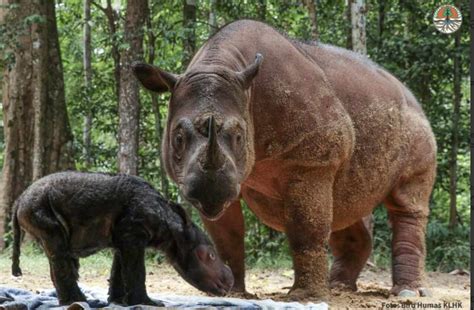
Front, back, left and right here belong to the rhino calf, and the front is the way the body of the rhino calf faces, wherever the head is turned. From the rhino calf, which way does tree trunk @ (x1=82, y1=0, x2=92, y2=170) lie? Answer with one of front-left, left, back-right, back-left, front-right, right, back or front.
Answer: left

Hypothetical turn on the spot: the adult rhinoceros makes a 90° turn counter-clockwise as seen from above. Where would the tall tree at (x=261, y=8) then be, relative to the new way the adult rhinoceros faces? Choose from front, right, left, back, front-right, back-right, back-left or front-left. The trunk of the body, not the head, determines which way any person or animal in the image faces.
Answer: back-left

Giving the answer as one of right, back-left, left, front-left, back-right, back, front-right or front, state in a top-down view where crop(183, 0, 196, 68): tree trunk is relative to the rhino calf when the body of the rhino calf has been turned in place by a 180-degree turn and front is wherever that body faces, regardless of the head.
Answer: right

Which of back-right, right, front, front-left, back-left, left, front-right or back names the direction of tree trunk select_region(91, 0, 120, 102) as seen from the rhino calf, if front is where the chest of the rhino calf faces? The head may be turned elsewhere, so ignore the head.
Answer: left

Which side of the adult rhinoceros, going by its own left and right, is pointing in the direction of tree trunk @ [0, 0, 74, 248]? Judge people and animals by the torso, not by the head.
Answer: right

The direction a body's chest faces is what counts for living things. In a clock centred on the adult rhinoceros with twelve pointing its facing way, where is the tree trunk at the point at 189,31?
The tree trunk is roughly at 4 o'clock from the adult rhinoceros.

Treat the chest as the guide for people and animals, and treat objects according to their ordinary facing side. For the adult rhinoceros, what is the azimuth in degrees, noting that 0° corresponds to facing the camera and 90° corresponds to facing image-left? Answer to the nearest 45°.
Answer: approximately 45°

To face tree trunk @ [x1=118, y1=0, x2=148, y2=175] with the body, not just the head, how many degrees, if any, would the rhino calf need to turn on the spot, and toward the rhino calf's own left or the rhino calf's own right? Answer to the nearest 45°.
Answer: approximately 90° to the rhino calf's own left

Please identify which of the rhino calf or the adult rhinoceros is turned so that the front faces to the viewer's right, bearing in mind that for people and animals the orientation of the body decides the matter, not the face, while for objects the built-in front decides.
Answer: the rhino calf

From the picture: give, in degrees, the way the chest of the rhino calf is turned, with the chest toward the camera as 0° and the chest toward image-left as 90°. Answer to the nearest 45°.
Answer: approximately 270°

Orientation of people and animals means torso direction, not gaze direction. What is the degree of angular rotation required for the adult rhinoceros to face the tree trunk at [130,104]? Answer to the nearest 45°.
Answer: approximately 90° to its right

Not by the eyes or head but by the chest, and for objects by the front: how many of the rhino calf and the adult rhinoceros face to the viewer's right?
1
